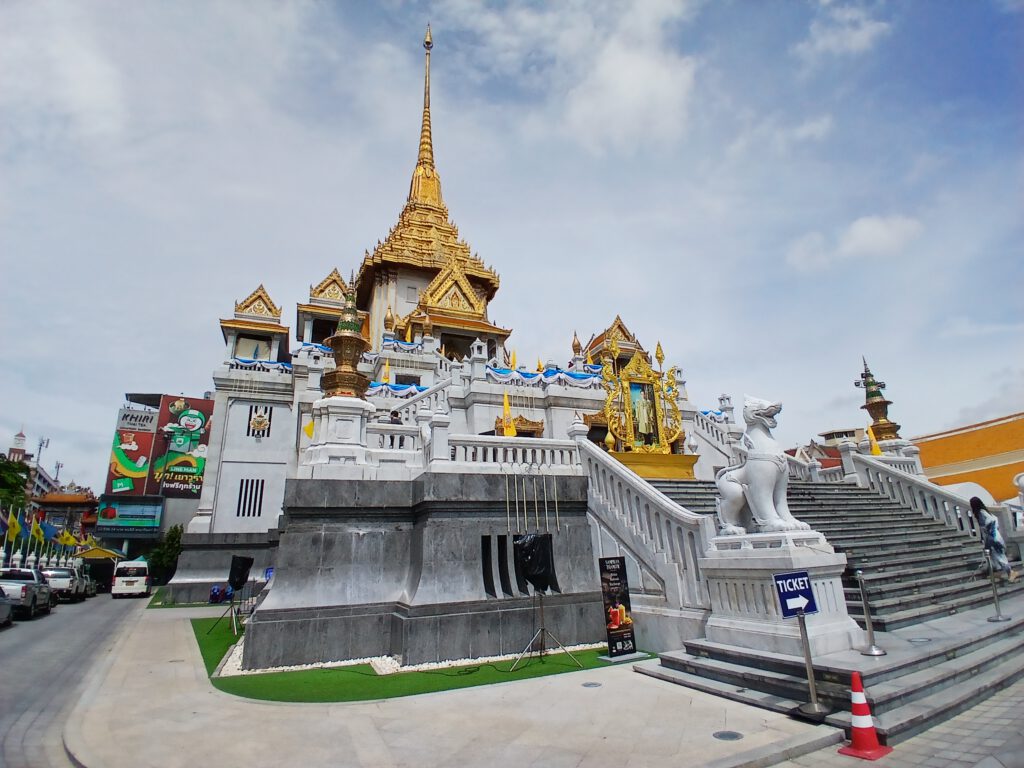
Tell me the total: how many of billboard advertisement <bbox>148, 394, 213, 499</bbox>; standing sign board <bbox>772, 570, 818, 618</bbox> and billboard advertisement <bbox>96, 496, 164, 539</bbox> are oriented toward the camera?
3

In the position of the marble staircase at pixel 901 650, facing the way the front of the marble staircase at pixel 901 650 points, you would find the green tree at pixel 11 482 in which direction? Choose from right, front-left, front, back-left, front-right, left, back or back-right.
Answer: back-right

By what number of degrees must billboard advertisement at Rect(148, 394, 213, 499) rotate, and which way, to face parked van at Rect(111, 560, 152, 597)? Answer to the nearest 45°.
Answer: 0° — it already faces it

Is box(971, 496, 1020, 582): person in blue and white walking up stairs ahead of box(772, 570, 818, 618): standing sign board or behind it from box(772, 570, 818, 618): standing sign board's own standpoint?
behind

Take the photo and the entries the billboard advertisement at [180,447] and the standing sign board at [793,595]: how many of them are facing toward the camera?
2

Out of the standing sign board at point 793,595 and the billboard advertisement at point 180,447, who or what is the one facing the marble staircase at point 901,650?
the billboard advertisement

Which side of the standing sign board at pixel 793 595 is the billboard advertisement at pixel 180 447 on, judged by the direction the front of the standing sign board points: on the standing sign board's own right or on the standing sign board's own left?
on the standing sign board's own right

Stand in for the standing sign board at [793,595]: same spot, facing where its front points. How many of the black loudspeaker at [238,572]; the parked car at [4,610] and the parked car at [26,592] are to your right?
3

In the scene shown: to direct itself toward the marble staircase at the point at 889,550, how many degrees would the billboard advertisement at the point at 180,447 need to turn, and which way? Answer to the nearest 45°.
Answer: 0° — it already faces it

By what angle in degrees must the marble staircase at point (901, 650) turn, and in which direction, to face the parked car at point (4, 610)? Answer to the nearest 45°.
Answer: approximately 135° to its right

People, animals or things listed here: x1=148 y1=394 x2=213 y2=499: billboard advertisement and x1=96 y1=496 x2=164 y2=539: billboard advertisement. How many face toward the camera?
2

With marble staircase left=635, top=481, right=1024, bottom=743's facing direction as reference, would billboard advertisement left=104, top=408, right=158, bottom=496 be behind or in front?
behind

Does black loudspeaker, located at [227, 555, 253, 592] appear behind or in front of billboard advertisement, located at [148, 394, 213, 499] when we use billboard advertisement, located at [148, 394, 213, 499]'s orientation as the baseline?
in front

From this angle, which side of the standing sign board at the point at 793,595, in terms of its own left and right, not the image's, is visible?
front

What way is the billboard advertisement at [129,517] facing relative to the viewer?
toward the camera
